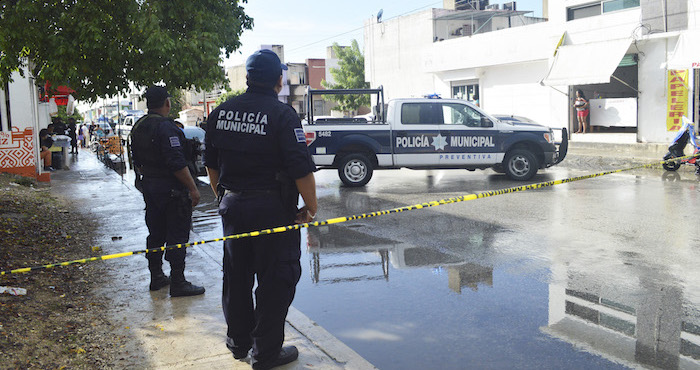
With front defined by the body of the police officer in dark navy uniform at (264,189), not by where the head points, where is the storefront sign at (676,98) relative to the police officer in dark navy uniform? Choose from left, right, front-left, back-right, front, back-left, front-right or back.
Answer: front

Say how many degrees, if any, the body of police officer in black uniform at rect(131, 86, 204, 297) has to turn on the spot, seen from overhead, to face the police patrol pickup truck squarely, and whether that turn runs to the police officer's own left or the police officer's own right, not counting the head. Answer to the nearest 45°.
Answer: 0° — they already face it

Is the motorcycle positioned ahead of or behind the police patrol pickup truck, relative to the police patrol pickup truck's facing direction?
ahead

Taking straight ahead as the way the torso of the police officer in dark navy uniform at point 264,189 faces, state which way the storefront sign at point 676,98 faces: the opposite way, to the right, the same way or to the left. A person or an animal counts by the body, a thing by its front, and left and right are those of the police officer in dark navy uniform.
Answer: the opposite way

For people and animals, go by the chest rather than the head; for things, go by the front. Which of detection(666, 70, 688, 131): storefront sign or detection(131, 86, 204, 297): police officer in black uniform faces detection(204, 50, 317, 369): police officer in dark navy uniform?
the storefront sign

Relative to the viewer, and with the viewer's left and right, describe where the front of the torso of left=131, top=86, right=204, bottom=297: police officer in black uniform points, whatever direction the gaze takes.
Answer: facing away from the viewer and to the right of the viewer

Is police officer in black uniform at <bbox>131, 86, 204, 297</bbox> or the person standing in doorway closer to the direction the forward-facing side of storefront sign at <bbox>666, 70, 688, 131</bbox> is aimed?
the police officer in black uniform

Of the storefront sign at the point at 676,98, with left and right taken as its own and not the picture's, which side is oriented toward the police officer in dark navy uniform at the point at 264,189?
front

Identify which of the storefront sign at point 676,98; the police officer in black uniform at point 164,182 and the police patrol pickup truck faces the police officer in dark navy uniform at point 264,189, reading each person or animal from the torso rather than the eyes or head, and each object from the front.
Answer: the storefront sign

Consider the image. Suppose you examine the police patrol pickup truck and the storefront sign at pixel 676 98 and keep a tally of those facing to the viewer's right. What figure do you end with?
1

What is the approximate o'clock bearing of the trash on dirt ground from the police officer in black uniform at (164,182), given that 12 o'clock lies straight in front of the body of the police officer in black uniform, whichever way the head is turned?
The trash on dirt ground is roughly at 8 o'clock from the police officer in black uniform.

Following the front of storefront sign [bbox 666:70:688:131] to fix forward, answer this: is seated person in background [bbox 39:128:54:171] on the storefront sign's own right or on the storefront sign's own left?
on the storefront sign's own right

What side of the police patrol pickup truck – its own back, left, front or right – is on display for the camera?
right

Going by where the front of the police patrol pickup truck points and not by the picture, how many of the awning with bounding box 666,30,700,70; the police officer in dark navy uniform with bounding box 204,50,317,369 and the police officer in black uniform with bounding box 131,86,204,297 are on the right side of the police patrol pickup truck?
2

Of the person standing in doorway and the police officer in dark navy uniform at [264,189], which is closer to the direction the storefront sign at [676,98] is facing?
the police officer in dark navy uniform

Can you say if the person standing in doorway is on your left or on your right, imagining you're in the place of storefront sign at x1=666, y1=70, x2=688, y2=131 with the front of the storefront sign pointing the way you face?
on your right

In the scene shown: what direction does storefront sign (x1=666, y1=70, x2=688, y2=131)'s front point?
toward the camera

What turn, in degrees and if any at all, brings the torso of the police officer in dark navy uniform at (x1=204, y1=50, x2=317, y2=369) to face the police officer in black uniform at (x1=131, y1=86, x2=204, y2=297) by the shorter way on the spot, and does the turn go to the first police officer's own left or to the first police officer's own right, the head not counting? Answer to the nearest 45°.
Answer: approximately 90° to the first police officer's own left
